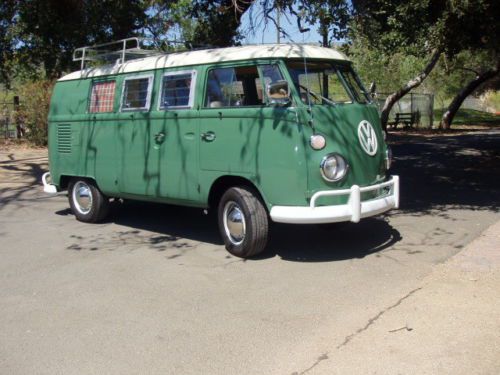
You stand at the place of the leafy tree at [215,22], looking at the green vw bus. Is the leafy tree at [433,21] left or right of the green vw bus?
left

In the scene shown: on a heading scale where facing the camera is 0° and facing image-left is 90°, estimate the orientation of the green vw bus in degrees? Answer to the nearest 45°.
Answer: approximately 315°

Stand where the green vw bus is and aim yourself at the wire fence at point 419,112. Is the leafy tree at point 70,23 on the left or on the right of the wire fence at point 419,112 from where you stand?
left

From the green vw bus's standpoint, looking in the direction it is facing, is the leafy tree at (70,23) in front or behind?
behind

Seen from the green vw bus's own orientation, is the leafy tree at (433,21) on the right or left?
on its left

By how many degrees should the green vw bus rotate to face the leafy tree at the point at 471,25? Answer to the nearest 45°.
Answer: approximately 90° to its left

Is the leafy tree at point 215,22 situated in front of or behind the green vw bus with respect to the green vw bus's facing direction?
behind

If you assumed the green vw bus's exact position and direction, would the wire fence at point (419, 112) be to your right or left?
on your left
